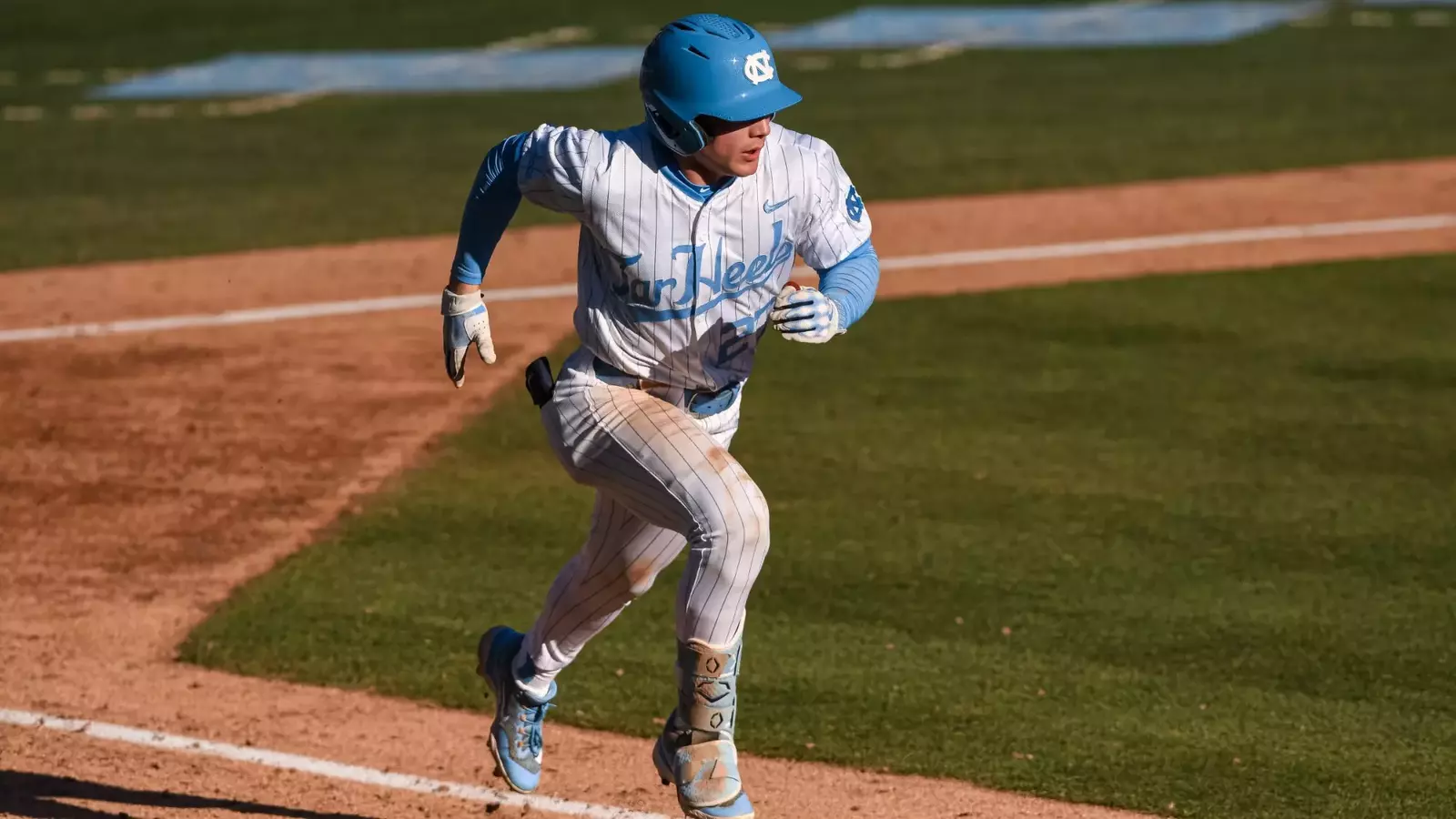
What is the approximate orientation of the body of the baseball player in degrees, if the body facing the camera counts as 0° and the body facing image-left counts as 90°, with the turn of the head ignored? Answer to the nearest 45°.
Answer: approximately 315°
